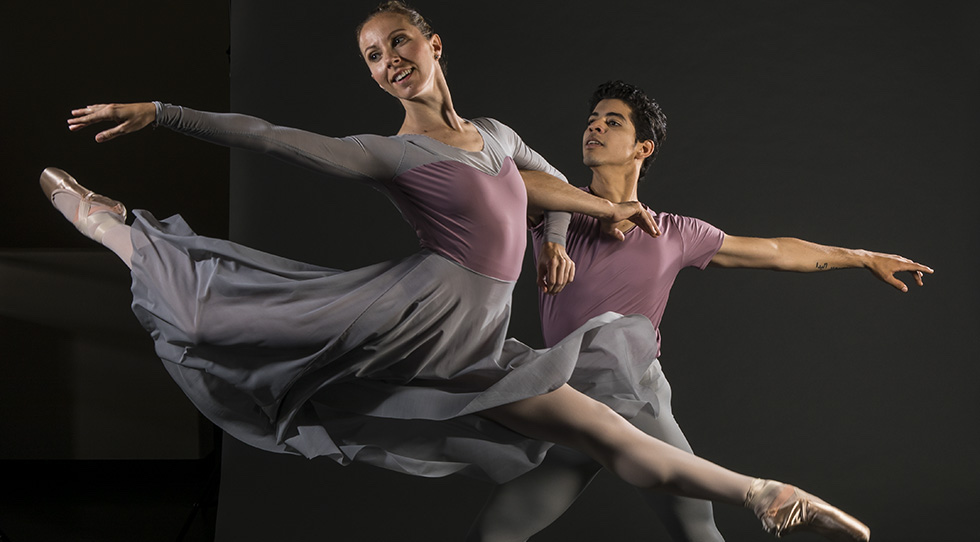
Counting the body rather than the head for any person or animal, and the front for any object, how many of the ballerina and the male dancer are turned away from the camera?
0

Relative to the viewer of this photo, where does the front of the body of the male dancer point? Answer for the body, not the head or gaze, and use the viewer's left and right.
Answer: facing the viewer and to the left of the viewer

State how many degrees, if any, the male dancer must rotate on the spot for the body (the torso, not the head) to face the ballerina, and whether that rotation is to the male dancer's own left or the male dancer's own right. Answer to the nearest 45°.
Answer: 0° — they already face them

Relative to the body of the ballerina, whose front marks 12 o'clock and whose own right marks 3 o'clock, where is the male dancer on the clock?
The male dancer is roughly at 9 o'clock from the ballerina.

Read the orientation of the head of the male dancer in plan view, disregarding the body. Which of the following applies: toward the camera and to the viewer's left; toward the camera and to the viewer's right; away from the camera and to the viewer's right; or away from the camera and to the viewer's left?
toward the camera and to the viewer's left

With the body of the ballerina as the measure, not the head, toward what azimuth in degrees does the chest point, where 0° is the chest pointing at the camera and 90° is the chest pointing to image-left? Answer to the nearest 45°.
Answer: approximately 315°
